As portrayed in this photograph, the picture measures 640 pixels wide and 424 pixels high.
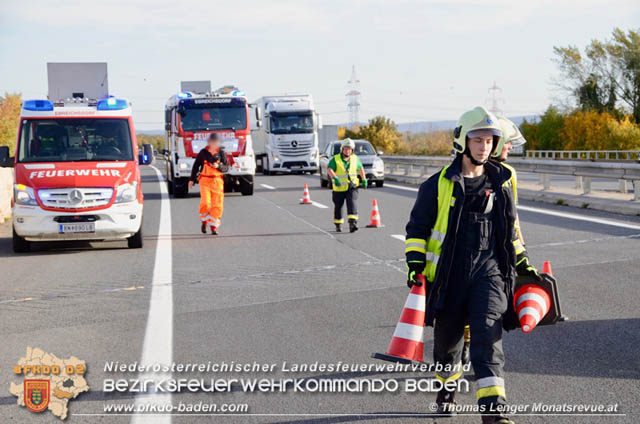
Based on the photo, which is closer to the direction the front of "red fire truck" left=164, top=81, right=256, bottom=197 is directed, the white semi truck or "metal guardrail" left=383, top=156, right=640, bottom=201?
the metal guardrail

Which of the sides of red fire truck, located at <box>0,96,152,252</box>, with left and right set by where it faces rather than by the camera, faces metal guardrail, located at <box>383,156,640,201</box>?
left

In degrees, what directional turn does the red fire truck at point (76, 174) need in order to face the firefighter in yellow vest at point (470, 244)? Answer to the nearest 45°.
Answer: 0° — it already faces them

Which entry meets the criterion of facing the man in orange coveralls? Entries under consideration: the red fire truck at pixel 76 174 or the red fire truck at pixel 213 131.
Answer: the red fire truck at pixel 213 131

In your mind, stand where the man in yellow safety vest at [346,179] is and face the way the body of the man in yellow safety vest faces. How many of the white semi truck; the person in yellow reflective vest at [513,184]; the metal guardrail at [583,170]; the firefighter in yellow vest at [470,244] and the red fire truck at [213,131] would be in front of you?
2

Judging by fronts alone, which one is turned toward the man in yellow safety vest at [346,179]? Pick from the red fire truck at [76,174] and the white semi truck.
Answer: the white semi truck

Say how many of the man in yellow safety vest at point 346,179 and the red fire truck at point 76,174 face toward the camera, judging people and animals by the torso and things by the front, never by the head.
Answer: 2

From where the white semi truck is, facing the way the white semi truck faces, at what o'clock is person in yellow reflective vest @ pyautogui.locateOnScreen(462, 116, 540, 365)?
The person in yellow reflective vest is roughly at 12 o'clock from the white semi truck.

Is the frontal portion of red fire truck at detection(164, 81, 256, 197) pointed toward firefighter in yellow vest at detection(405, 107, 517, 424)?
yes

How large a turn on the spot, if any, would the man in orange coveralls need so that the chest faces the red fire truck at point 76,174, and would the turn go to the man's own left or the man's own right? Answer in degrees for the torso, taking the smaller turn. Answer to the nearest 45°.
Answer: approximately 45° to the man's own right

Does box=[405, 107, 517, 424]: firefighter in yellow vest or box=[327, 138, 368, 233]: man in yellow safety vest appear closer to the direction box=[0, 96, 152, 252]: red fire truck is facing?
the firefighter in yellow vest
